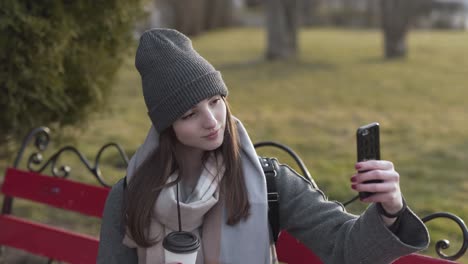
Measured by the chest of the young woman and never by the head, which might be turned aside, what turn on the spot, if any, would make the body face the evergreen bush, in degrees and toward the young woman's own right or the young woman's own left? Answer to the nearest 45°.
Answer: approximately 135° to the young woman's own right

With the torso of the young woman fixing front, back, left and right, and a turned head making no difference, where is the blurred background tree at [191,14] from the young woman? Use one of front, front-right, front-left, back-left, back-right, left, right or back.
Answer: back

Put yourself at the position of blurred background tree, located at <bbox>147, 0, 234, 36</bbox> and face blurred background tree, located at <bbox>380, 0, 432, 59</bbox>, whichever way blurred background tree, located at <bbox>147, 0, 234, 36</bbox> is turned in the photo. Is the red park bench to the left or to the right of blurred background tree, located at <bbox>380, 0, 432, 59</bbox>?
right

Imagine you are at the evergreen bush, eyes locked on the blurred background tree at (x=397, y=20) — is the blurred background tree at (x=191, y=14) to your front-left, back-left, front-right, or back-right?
front-left

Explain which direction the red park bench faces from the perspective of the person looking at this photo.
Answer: facing the viewer and to the left of the viewer

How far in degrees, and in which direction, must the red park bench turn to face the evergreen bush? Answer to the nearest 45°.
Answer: approximately 135° to its right

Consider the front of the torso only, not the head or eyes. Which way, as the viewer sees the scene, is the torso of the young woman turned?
toward the camera

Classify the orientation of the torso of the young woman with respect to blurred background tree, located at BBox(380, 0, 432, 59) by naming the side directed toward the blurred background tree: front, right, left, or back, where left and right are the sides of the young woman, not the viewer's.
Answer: back

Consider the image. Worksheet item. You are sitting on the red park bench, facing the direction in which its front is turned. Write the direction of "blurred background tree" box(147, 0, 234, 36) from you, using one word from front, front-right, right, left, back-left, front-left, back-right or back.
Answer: back-right
